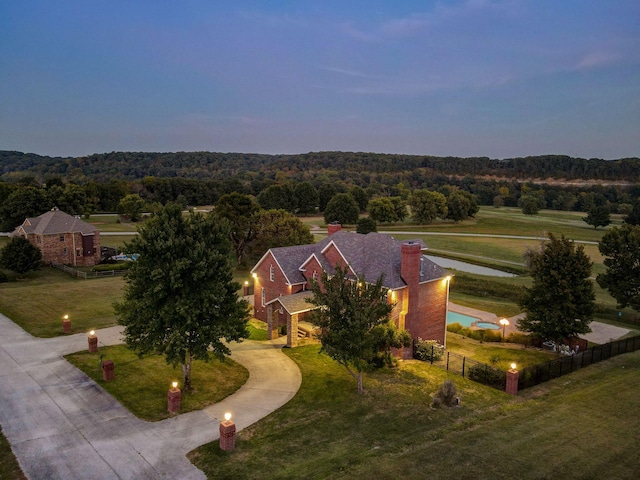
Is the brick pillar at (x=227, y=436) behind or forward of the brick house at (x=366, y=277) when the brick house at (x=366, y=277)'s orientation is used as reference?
forward

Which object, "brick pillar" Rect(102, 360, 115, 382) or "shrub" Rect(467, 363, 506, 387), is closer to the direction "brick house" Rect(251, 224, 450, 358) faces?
the brick pillar

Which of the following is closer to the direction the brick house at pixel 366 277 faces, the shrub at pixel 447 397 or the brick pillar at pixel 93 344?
the brick pillar

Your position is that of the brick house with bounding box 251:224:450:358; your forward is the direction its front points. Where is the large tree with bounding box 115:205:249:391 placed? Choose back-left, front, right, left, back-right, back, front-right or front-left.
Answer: front

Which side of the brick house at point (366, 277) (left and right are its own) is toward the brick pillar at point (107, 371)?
front

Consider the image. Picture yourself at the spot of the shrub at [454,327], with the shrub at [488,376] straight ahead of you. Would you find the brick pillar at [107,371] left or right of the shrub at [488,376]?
right

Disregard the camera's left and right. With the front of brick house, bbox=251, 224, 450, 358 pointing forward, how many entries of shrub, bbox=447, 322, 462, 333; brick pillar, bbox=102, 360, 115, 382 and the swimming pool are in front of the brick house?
1

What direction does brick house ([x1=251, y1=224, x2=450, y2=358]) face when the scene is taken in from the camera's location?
facing the viewer and to the left of the viewer

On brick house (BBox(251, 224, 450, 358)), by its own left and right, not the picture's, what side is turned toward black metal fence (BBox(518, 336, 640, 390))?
left

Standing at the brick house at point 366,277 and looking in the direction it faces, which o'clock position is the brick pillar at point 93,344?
The brick pillar is roughly at 1 o'clock from the brick house.

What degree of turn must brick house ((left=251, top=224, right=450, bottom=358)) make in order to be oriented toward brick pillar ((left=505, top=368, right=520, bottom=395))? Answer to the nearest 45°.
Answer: approximately 90° to its left

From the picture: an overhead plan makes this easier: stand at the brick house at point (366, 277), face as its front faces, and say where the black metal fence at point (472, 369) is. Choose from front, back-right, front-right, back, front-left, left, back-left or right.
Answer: left

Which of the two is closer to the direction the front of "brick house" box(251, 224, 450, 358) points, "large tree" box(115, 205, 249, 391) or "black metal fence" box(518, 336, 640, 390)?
the large tree

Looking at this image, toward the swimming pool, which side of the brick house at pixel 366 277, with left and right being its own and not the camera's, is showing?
back

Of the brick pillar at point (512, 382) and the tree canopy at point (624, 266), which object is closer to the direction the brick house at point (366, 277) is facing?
the brick pillar

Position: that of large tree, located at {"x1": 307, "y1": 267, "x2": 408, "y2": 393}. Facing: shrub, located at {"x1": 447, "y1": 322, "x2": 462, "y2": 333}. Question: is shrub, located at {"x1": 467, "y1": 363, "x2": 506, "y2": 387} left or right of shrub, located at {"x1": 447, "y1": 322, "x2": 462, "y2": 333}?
right
